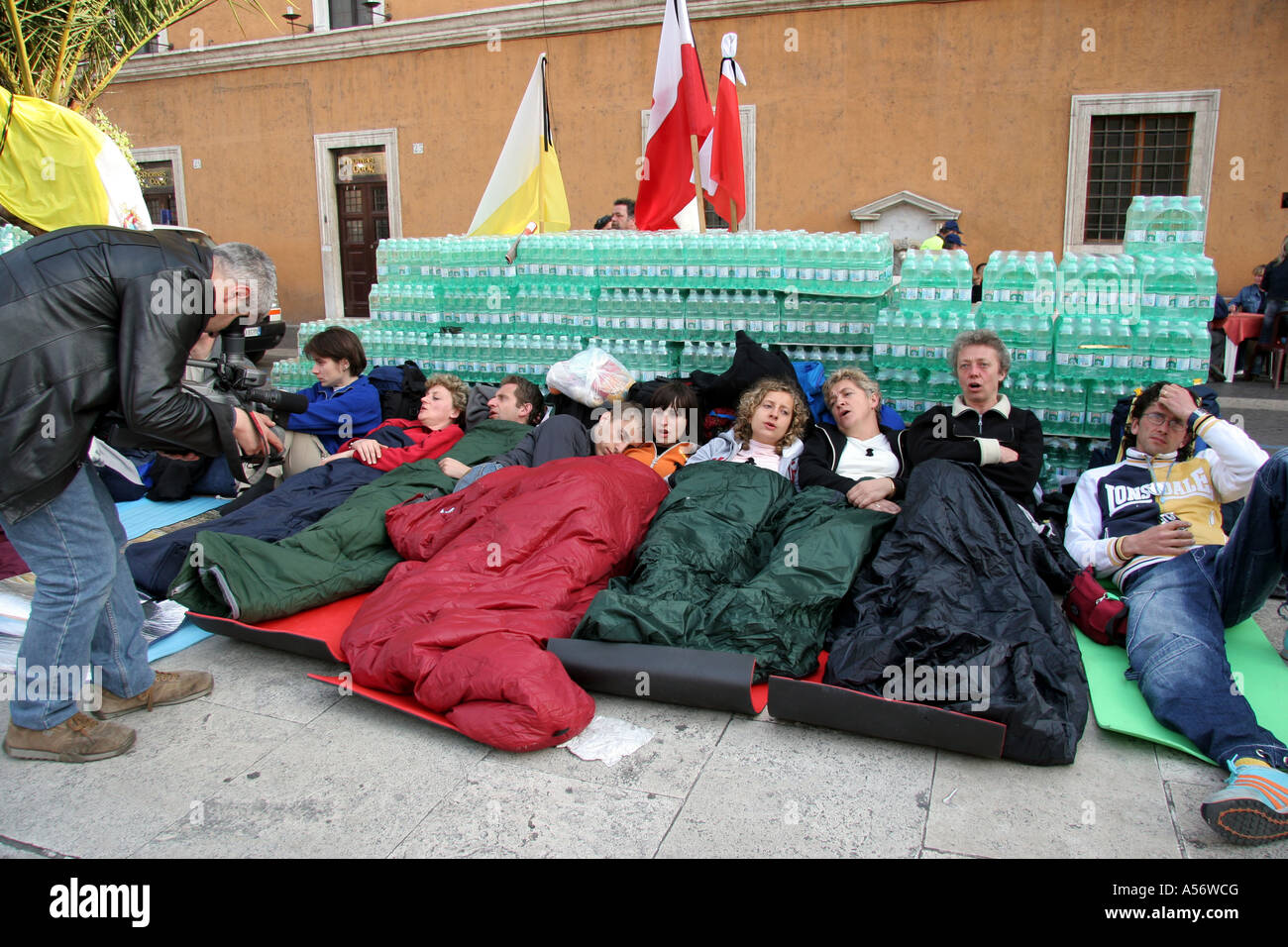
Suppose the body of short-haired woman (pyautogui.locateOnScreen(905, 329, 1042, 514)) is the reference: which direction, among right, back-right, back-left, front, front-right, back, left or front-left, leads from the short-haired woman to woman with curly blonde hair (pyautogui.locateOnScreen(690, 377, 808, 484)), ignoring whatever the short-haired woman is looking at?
right

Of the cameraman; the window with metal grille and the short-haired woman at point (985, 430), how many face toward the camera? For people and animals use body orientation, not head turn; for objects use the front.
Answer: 2

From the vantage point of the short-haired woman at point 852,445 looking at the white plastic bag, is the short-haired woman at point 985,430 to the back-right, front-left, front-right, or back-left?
back-right

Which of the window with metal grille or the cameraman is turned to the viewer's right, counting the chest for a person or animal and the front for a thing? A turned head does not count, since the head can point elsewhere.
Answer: the cameraman

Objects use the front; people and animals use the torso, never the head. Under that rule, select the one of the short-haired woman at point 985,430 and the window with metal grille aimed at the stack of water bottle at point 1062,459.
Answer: the window with metal grille

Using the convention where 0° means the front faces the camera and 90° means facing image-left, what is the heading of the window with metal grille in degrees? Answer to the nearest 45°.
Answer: approximately 0°

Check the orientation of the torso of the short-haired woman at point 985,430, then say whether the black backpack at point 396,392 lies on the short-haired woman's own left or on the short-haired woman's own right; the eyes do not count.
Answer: on the short-haired woman's own right

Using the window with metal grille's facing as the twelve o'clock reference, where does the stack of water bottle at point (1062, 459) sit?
The stack of water bottle is roughly at 12 o'clock from the window with metal grille.

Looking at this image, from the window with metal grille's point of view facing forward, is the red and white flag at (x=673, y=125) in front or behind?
in front

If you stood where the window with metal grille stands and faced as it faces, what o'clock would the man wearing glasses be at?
The man wearing glasses is roughly at 12 o'clock from the window with metal grille.

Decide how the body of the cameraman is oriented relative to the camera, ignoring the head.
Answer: to the viewer's right
